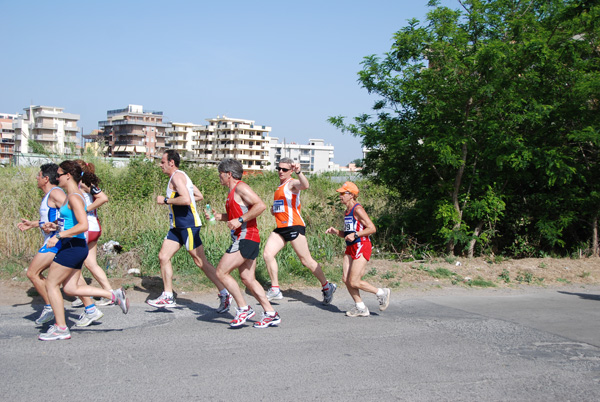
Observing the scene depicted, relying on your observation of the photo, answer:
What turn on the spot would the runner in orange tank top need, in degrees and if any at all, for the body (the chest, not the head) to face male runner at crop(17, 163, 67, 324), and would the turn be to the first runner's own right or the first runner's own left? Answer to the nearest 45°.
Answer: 0° — they already face them

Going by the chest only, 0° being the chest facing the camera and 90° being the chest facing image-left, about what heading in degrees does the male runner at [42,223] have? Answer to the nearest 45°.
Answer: approximately 90°

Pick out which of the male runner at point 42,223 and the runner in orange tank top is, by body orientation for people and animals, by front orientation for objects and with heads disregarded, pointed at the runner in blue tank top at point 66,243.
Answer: the runner in orange tank top

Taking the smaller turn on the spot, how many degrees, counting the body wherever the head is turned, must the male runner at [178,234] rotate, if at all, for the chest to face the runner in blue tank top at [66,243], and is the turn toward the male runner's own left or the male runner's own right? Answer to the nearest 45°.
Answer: approximately 45° to the male runner's own left

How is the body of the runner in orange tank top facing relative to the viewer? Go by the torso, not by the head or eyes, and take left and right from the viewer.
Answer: facing the viewer and to the left of the viewer

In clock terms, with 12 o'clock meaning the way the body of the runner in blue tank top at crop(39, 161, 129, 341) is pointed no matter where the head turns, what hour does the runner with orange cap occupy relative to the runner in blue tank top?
The runner with orange cap is roughly at 6 o'clock from the runner in blue tank top.

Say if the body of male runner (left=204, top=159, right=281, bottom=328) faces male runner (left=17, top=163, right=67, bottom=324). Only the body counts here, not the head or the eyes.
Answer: yes

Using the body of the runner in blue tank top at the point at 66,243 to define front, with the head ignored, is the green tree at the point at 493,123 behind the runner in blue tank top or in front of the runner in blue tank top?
behind

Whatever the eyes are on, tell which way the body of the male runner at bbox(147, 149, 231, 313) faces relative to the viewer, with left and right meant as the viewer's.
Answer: facing to the left of the viewer

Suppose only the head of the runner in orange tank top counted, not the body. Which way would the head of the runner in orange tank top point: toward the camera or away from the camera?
toward the camera

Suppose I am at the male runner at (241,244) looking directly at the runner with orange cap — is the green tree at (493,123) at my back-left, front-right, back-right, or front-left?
front-left

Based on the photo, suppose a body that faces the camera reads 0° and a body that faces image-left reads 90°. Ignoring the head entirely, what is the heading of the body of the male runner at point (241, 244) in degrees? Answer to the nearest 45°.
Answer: approximately 90°
